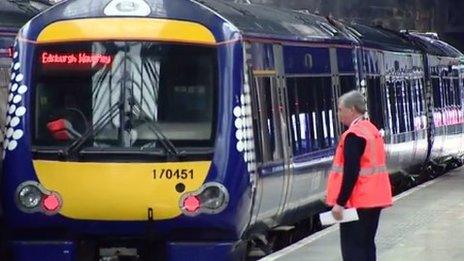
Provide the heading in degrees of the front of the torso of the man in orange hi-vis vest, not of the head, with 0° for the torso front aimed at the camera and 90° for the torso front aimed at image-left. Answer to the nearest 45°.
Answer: approximately 90°

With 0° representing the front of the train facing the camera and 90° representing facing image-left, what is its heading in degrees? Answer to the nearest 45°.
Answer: approximately 45°

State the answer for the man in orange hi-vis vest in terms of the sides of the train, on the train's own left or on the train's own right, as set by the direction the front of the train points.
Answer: on the train's own left

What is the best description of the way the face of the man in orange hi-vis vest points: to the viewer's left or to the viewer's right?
to the viewer's left
